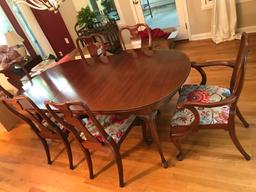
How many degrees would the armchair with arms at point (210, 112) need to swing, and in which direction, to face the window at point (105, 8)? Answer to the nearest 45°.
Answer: approximately 45° to its right

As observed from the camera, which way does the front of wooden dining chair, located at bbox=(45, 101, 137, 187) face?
facing away from the viewer and to the right of the viewer

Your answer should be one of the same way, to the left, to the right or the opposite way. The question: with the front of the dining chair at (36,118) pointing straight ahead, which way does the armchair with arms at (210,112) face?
to the left

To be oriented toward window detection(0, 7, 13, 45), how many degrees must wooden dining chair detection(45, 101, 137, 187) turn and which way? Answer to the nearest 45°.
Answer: approximately 45° to its left

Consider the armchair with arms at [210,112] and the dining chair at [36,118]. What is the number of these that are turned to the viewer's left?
1

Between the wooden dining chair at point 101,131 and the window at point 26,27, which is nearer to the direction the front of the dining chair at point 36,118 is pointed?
the window

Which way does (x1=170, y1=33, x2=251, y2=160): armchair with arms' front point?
to the viewer's left

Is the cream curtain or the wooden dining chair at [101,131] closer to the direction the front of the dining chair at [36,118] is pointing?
the cream curtain

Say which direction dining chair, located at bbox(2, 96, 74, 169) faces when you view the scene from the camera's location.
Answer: facing away from the viewer and to the right of the viewer

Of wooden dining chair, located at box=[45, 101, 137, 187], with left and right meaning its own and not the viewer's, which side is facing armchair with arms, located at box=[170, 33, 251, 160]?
right
